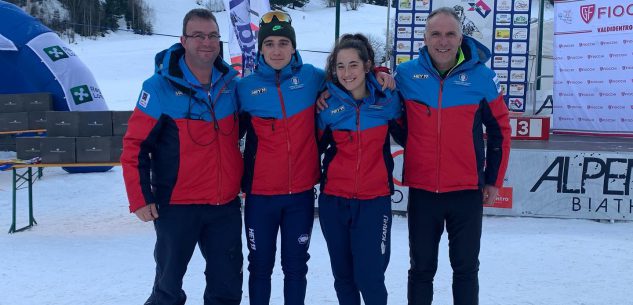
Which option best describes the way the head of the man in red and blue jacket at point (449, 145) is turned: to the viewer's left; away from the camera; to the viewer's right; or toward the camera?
toward the camera

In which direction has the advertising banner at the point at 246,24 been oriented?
toward the camera

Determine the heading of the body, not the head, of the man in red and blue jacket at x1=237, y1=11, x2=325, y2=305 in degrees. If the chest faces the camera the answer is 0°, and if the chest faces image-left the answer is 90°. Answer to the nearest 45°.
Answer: approximately 0°

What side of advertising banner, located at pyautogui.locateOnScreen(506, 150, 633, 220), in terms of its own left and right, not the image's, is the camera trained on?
front

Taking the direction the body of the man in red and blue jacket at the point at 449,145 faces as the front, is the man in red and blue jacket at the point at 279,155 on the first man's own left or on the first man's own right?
on the first man's own right

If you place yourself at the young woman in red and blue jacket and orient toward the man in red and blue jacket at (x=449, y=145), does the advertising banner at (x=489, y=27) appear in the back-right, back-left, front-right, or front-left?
front-left

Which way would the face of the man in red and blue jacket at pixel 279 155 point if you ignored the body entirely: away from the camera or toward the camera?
toward the camera

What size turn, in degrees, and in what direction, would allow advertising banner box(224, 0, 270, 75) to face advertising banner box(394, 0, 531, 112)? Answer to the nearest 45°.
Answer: approximately 90° to its left

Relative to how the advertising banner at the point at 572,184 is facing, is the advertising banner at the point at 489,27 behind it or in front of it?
behind

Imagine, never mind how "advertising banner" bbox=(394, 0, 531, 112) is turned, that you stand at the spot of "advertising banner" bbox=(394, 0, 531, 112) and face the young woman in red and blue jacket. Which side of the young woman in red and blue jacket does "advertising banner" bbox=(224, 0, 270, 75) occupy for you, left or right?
right

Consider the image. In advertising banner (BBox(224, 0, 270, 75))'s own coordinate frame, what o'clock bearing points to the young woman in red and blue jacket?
The young woman in red and blue jacket is roughly at 12 o'clock from the advertising banner.

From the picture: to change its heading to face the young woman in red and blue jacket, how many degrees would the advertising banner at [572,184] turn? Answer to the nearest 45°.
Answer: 0° — it already faces them

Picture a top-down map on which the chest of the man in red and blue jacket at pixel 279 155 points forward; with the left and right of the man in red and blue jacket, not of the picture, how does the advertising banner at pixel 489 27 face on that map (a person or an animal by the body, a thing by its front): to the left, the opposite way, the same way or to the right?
the same way

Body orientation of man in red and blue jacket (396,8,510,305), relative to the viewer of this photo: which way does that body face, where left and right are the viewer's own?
facing the viewer

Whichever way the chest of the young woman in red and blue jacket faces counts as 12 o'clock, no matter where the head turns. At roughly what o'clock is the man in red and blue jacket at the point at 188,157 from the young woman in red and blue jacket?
The man in red and blue jacket is roughly at 3 o'clock from the young woman in red and blue jacket.

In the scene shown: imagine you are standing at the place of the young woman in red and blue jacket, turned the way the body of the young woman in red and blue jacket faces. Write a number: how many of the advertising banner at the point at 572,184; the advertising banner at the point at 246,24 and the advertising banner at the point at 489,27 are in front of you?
0

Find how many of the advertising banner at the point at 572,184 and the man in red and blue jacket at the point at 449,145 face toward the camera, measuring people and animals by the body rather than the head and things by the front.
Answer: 2
